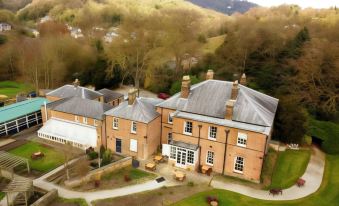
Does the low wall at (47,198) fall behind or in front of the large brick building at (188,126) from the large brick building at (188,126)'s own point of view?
in front

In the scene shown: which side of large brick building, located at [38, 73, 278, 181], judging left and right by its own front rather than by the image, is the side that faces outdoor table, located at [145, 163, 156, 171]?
front

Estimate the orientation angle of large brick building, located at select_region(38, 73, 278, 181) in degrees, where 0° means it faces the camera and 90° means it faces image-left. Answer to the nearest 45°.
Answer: approximately 45°

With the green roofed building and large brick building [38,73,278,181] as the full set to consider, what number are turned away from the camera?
0

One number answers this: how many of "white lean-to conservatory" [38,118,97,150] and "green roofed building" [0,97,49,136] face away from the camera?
0

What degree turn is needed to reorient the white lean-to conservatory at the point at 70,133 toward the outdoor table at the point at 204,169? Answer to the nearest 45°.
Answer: approximately 90° to its left

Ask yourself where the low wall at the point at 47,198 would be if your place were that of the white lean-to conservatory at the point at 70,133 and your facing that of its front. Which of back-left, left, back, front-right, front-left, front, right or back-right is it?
front-left

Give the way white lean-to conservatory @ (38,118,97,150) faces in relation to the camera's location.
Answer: facing the viewer and to the left of the viewer

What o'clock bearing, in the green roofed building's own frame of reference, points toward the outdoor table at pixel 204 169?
The outdoor table is roughly at 12 o'clock from the green roofed building.

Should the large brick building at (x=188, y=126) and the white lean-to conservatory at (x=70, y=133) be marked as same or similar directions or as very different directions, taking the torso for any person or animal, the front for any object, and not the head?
same or similar directions

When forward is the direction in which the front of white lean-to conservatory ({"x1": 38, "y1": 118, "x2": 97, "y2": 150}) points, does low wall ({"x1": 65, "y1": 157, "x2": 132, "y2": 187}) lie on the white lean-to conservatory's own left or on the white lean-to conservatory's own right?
on the white lean-to conservatory's own left

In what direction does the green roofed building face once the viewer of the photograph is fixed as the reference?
facing the viewer and to the right of the viewer

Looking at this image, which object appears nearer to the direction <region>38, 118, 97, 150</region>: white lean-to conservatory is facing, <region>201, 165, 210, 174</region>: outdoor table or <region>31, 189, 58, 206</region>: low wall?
the low wall

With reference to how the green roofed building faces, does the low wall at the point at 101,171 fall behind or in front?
in front
